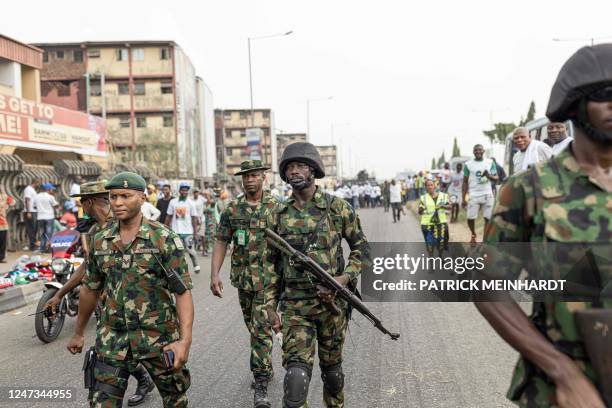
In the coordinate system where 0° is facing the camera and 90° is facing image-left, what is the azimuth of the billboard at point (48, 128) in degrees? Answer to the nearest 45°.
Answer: approximately 315°

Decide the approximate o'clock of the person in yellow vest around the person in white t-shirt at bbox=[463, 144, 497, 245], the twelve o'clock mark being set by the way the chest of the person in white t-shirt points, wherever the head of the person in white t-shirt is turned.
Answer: The person in yellow vest is roughly at 3 o'clock from the person in white t-shirt.

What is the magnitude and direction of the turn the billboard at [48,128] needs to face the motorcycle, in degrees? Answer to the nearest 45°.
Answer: approximately 45° to its right

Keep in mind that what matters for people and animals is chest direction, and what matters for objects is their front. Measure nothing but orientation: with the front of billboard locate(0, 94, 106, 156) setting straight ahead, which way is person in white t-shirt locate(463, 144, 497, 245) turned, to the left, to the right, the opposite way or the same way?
to the right

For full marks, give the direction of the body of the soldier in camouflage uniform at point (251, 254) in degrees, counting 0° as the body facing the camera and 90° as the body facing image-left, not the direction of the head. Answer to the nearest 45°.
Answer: approximately 0°

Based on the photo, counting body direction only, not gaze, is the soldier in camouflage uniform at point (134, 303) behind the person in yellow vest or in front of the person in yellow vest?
in front

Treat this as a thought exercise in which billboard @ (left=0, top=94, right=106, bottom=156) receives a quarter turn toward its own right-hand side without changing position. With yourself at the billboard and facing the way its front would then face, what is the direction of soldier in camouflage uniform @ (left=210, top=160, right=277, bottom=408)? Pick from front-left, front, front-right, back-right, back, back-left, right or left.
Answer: front-left

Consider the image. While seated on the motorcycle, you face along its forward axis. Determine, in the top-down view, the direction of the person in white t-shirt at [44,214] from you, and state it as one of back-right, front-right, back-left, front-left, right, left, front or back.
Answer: back-right

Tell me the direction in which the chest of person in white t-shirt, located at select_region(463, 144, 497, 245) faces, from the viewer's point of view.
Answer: toward the camera

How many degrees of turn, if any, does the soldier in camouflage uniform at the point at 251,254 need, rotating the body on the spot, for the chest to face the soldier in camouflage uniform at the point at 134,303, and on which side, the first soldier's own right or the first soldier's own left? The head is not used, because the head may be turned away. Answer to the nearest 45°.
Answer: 0° — they already face them

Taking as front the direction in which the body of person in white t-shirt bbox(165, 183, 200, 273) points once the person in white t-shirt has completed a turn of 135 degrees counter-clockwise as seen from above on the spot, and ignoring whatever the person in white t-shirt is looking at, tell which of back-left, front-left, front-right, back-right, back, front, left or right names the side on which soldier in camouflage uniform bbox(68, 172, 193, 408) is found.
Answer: back-right
